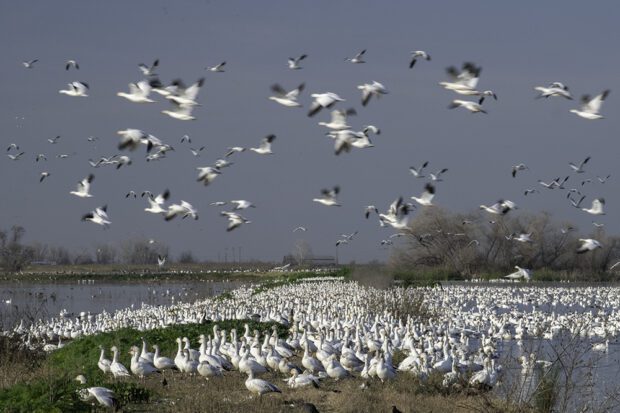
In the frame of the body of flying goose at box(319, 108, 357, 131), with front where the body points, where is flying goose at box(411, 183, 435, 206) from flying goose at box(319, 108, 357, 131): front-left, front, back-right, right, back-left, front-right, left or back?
back-right

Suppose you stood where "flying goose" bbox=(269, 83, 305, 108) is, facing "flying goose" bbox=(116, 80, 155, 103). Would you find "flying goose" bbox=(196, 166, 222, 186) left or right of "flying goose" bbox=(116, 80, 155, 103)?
right

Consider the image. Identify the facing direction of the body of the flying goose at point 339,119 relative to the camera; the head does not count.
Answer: to the viewer's left

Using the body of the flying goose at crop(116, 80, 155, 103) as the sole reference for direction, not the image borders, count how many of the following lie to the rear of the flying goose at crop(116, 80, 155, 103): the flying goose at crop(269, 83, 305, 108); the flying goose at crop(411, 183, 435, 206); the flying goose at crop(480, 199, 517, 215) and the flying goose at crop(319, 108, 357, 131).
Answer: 4

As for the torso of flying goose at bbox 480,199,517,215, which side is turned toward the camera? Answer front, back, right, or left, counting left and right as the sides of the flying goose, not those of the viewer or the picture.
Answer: left

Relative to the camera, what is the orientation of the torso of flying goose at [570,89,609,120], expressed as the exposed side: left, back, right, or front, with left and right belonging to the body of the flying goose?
left

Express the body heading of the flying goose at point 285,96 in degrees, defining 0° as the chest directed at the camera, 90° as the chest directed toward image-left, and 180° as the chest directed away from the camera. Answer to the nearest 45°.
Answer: approximately 90°

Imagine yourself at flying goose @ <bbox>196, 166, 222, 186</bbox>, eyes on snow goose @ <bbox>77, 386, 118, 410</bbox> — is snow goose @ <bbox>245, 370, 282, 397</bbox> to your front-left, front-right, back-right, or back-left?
front-left

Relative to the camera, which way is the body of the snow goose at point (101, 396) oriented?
to the viewer's left
